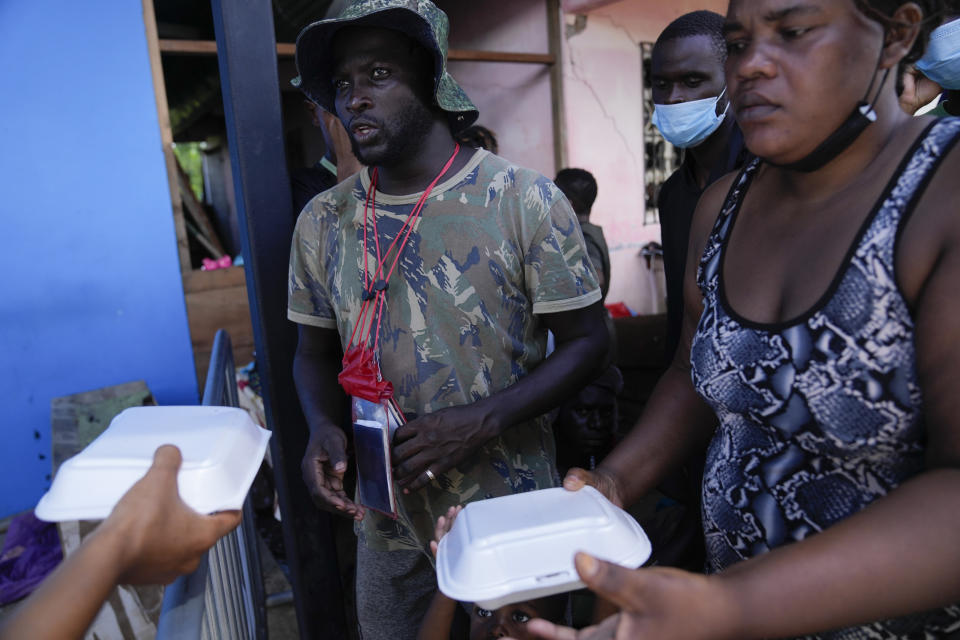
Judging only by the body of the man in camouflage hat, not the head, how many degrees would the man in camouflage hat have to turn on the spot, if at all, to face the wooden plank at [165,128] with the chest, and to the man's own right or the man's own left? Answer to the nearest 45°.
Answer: approximately 90° to the man's own right

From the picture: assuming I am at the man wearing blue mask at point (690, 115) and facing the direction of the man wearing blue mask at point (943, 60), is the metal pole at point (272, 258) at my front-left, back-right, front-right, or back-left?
back-right

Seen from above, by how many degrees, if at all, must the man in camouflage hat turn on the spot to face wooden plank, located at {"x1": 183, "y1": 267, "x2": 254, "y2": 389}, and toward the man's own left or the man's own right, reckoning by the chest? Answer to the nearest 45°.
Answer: approximately 90° to the man's own right

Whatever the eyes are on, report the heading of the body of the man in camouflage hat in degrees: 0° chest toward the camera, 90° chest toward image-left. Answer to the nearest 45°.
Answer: approximately 45°

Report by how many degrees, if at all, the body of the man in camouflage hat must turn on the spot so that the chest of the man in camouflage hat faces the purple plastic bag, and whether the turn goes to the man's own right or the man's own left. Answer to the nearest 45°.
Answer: approximately 90° to the man's own right

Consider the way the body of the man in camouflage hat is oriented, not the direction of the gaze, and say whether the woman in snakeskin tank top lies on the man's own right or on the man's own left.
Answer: on the man's own left
